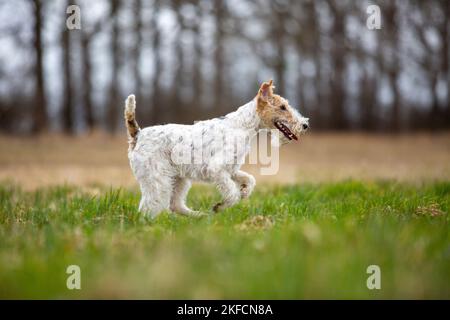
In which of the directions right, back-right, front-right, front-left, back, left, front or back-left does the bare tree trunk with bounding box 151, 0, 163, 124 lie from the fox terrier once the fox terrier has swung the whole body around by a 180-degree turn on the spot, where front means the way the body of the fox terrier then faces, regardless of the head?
right

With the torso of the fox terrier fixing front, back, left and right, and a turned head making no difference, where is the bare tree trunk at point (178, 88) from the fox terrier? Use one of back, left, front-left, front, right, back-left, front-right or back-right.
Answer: left

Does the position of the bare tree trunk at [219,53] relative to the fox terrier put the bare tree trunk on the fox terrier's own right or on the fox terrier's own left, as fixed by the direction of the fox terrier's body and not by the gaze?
on the fox terrier's own left

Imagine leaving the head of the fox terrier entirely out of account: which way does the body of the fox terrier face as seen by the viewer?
to the viewer's right

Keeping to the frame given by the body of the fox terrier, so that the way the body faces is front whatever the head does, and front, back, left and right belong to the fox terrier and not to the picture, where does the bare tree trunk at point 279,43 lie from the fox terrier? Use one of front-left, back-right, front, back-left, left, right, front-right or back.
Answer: left

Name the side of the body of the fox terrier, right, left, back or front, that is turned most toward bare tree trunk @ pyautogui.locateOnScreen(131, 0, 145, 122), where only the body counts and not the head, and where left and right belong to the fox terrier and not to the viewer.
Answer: left

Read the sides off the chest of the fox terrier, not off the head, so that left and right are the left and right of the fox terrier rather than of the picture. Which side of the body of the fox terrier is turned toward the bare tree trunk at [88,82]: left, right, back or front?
left

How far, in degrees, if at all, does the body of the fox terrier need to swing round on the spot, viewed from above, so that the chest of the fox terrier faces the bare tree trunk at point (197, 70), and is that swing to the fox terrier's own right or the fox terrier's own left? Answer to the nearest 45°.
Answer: approximately 90° to the fox terrier's own left

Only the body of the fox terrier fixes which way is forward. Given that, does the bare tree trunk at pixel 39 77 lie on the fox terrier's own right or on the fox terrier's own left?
on the fox terrier's own left
